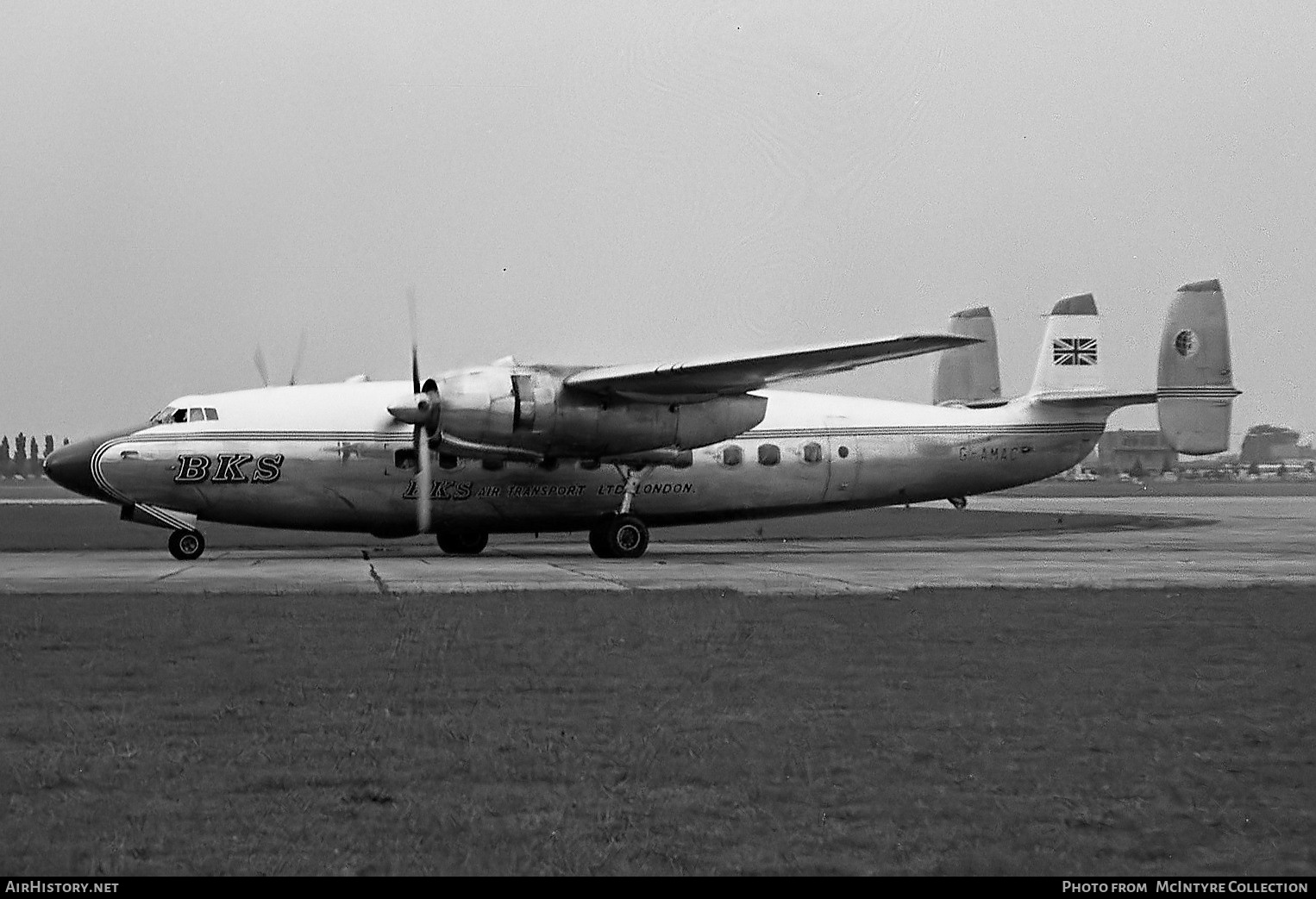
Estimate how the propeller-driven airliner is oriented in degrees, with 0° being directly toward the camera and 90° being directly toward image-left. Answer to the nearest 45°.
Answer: approximately 45°
